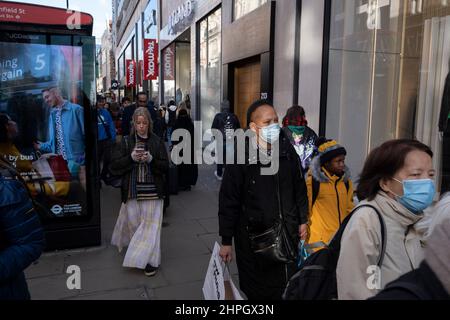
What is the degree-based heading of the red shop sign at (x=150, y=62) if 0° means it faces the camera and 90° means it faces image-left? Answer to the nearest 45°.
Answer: approximately 0°

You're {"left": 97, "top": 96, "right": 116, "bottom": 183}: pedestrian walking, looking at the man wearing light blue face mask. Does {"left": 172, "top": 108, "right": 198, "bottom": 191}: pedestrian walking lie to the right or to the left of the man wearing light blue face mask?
left

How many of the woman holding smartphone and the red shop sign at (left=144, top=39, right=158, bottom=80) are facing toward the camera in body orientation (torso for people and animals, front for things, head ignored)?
2

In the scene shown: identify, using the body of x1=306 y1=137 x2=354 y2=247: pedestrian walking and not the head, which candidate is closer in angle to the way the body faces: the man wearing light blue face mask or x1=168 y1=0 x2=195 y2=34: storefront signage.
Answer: the man wearing light blue face mask

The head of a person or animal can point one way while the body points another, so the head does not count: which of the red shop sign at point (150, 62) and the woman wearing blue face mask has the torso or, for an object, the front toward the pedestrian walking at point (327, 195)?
the red shop sign

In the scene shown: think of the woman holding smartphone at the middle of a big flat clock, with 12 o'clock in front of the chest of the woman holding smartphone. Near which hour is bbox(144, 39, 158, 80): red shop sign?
The red shop sign is roughly at 6 o'clock from the woman holding smartphone.

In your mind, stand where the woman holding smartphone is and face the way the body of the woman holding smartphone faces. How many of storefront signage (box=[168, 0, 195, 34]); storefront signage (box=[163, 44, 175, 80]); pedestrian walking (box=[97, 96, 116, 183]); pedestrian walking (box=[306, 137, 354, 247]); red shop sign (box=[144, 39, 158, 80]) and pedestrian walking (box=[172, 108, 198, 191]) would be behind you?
5

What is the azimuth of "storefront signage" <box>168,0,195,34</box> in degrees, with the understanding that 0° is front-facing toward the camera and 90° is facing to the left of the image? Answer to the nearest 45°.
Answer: approximately 45°

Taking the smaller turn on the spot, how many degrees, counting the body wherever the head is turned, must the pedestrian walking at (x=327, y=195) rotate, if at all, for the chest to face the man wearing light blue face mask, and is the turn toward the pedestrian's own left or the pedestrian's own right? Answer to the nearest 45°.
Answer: approximately 90° to the pedestrian's own right
